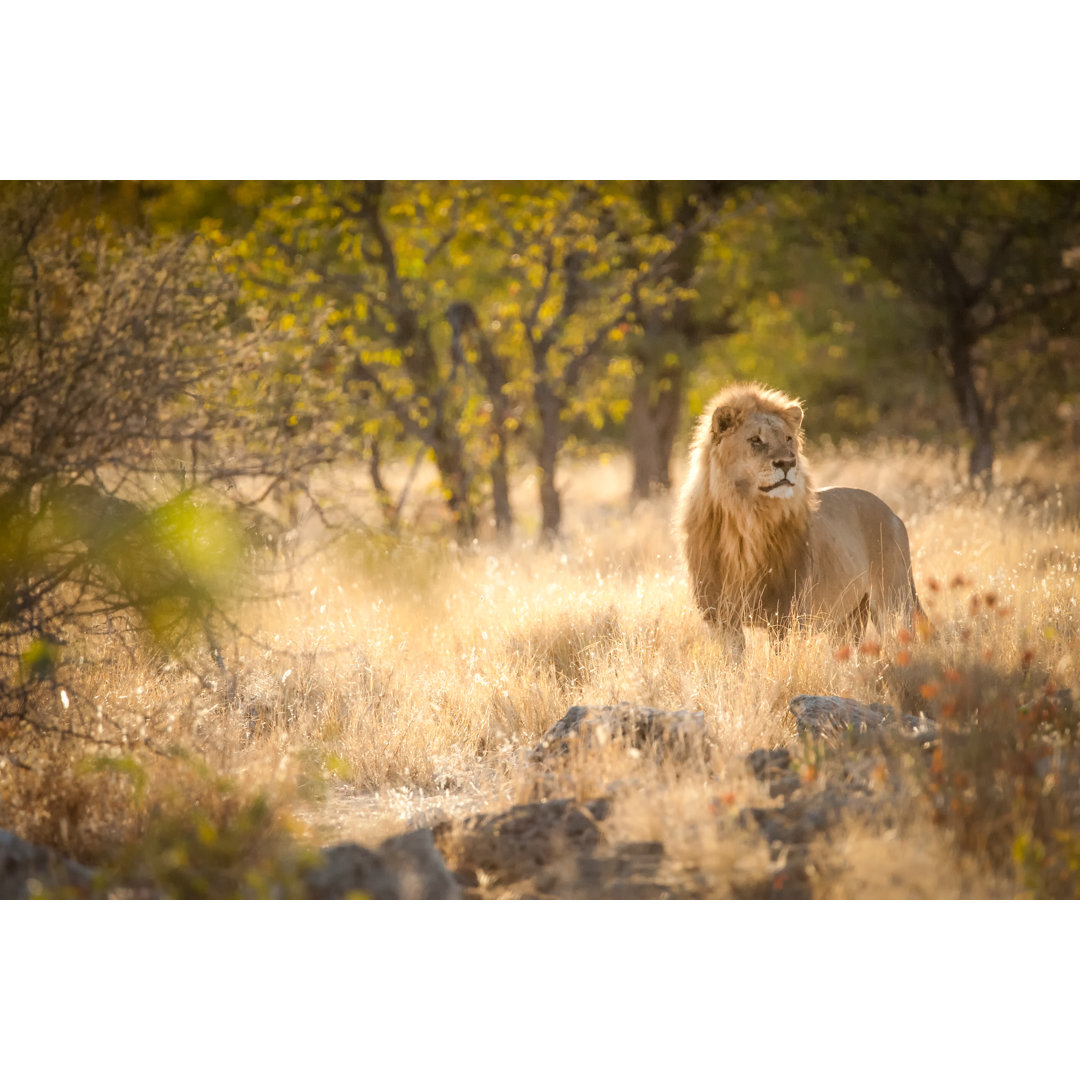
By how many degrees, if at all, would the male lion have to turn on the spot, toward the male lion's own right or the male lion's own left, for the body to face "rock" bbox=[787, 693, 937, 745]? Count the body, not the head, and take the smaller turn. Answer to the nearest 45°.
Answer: approximately 45° to the male lion's own left

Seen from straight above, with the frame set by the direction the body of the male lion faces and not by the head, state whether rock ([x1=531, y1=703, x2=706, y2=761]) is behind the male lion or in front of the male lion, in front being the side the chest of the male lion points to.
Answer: in front

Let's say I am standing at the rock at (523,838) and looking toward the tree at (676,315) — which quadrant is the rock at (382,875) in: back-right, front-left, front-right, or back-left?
back-left

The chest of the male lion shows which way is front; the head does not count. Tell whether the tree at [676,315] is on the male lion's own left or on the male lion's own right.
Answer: on the male lion's own right

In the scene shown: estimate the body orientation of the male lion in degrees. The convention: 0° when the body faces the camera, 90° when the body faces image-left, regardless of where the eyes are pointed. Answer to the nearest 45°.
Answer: approximately 45°

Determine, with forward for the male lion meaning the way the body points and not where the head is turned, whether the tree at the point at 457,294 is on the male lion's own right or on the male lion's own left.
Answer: on the male lion's own right

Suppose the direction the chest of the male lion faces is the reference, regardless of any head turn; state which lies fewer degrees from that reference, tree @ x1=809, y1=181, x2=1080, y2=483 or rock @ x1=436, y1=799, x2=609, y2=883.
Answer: the rock

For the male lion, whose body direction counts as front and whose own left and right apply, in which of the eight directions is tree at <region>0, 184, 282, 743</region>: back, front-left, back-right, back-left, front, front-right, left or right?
front

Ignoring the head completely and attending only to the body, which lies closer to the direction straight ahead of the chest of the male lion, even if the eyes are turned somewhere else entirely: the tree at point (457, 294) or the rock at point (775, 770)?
the rock

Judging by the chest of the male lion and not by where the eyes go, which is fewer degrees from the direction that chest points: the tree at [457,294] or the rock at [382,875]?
the rock

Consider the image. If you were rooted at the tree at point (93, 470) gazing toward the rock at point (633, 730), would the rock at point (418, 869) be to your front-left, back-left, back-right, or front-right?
front-right

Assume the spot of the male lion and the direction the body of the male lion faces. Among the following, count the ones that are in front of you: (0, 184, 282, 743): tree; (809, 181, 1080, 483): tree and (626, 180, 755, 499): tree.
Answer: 1

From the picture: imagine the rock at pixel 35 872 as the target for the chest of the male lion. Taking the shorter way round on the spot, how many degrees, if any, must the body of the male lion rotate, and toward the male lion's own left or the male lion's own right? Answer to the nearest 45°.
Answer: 0° — it already faces it
